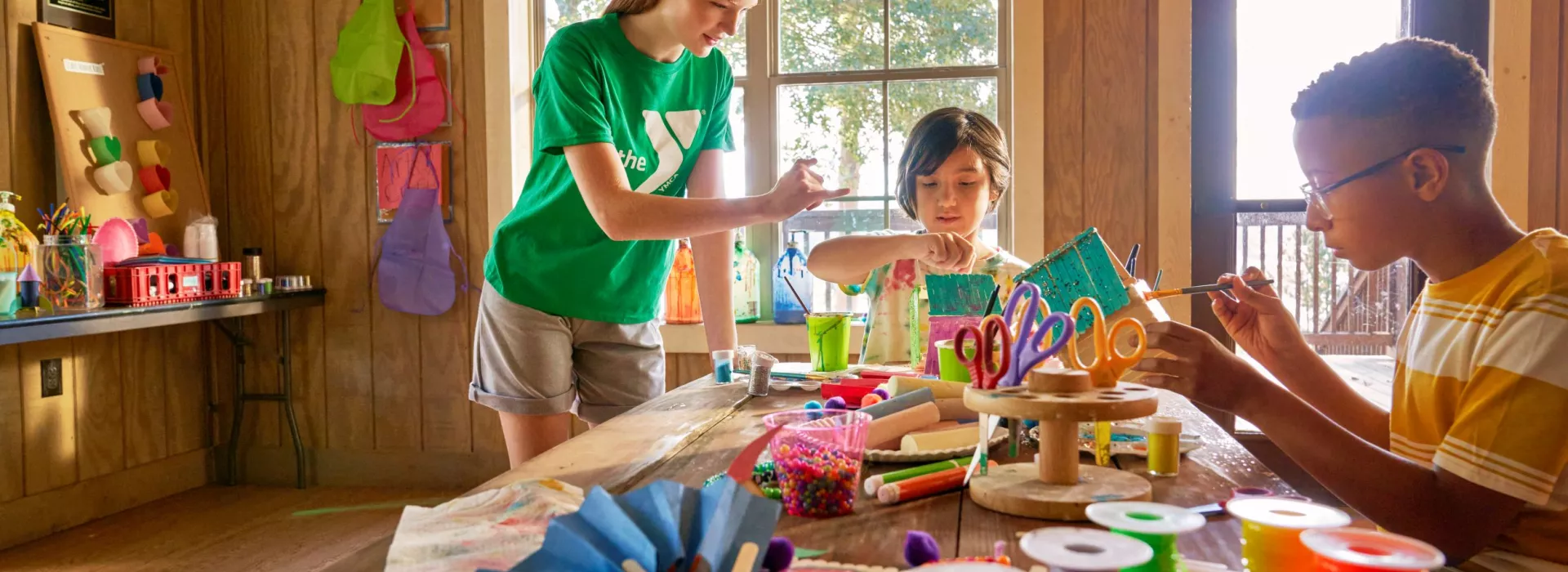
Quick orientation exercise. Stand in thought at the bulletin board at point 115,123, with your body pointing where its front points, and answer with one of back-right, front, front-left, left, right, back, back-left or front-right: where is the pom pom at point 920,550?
front-right

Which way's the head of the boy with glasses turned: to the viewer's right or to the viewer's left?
to the viewer's left

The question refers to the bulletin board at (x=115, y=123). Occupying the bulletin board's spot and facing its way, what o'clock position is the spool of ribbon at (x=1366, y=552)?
The spool of ribbon is roughly at 1 o'clock from the bulletin board.

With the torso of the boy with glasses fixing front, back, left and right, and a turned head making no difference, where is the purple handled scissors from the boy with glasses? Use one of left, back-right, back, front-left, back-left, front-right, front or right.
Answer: front-left

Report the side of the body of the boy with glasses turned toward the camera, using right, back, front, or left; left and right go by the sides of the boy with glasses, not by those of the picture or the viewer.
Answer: left

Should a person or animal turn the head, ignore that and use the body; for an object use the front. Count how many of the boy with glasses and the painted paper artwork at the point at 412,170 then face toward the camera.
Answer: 1

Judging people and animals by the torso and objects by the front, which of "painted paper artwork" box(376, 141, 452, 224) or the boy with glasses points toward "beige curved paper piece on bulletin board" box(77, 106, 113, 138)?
the boy with glasses

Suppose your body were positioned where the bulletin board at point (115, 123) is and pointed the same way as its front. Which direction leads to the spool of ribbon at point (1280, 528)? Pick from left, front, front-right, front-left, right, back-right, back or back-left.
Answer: front-right

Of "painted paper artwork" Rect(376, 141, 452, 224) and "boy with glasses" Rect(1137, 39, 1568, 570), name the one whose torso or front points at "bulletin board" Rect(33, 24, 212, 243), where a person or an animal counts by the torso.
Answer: the boy with glasses
